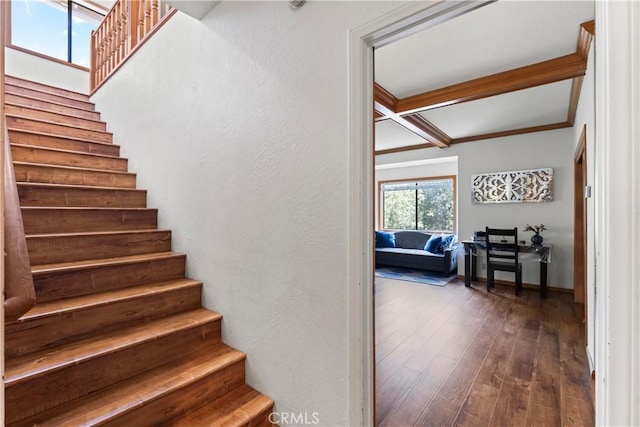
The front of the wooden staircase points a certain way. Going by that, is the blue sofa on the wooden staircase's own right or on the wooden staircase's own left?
on the wooden staircase's own left

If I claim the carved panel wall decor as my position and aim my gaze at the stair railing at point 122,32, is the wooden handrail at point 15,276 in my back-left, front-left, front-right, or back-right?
front-left

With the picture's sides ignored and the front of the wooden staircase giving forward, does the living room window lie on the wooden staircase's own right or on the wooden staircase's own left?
on the wooden staircase's own left

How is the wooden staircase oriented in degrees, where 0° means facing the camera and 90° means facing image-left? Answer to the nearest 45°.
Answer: approximately 315°
